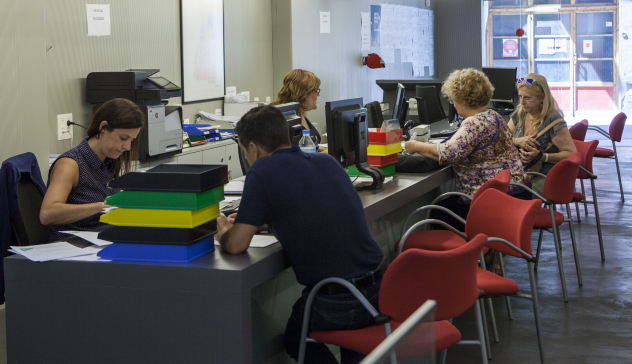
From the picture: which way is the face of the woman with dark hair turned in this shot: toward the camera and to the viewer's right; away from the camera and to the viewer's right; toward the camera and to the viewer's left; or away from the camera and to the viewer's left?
toward the camera and to the viewer's right

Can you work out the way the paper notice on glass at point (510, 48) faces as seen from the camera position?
facing the viewer

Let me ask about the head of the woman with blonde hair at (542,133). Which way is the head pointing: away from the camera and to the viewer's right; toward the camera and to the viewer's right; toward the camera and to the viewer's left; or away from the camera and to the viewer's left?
toward the camera and to the viewer's left

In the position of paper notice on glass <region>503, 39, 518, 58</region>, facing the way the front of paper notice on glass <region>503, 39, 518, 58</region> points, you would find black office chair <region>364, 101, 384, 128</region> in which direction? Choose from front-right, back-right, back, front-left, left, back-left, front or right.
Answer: front

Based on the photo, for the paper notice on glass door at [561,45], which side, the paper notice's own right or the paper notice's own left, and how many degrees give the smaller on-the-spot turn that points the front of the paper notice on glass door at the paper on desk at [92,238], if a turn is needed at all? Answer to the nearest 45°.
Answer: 0° — it already faces it

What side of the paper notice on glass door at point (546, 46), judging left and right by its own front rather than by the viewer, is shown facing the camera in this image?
front
